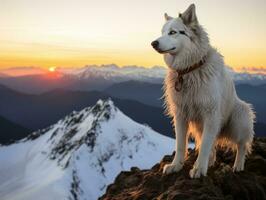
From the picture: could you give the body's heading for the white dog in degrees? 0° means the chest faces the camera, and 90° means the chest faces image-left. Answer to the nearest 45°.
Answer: approximately 45°
